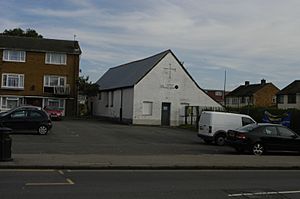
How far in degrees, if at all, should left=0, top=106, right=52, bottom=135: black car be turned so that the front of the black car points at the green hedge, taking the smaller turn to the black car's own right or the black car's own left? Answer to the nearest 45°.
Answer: approximately 180°

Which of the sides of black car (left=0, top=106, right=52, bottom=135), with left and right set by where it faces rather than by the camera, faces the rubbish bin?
left

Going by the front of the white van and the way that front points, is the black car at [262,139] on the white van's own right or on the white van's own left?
on the white van's own right

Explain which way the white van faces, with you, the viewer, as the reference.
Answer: facing away from the viewer and to the right of the viewer

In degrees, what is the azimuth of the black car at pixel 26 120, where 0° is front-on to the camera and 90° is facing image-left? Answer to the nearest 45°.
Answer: approximately 90°

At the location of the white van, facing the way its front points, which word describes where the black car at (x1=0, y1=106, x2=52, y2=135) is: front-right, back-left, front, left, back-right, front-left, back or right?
back-left
